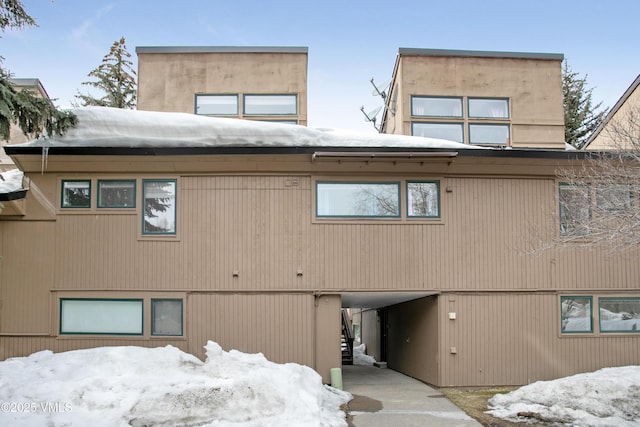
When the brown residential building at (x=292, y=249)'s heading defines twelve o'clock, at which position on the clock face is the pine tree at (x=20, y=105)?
The pine tree is roughly at 2 o'clock from the brown residential building.

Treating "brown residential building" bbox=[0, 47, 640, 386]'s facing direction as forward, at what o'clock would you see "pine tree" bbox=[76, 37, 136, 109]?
The pine tree is roughly at 5 o'clock from the brown residential building.

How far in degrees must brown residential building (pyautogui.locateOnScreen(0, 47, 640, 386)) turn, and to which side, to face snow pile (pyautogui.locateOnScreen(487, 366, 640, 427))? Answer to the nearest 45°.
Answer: approximately 45° to its left

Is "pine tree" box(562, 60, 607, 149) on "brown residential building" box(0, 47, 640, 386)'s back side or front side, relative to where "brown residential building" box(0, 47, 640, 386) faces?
on the back side

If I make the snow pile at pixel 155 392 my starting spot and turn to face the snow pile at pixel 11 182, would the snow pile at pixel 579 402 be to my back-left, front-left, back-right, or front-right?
back-right

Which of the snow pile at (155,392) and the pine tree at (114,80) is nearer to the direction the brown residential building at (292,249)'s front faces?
the snow pile

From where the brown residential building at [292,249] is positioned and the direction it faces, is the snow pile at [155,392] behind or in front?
in front

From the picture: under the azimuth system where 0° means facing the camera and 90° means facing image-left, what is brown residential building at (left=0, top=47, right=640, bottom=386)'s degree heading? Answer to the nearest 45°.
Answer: approximately 0°
